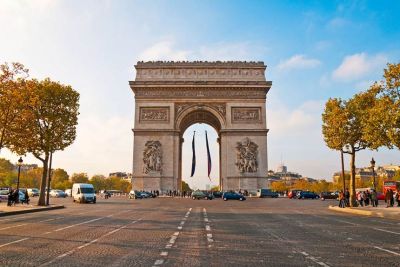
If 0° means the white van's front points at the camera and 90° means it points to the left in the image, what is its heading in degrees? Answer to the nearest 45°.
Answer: approximately 315°

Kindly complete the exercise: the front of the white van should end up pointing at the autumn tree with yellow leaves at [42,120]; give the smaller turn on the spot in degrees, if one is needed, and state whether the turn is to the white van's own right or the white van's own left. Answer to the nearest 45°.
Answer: approximately 45° to the white van's own right

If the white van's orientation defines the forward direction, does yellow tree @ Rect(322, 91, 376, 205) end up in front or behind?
in front
